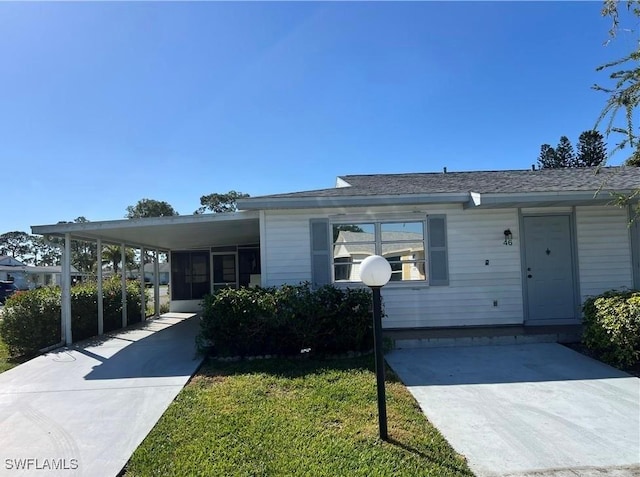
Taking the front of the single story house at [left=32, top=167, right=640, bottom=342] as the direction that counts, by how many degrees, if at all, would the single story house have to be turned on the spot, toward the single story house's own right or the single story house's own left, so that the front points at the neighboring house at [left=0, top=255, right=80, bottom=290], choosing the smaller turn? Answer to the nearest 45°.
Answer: approximately 135° to the single story house's own right

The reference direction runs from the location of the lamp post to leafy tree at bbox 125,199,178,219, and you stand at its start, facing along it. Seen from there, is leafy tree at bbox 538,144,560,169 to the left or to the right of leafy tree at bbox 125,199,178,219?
right

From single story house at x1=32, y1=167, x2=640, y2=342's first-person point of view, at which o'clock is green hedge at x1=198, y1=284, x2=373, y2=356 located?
The green hedge is roughly at 2 o'clock from the single story house.

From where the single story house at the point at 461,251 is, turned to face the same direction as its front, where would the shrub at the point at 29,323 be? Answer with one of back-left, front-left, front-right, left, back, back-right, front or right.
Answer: right

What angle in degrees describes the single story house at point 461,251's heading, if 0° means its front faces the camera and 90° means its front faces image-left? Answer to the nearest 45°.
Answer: approximately 0°

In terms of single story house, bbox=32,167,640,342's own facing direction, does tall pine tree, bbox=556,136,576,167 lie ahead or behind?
behind

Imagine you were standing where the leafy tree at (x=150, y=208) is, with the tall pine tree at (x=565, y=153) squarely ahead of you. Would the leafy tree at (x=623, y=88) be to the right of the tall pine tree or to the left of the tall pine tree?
right

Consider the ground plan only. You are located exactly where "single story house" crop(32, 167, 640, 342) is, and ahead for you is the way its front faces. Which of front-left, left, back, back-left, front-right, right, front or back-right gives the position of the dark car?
back-right

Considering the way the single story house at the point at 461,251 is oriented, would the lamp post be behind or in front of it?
in front
